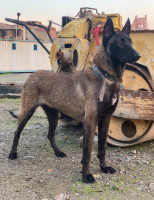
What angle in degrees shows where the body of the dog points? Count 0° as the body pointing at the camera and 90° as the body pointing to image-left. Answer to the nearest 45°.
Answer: approximately 315°
